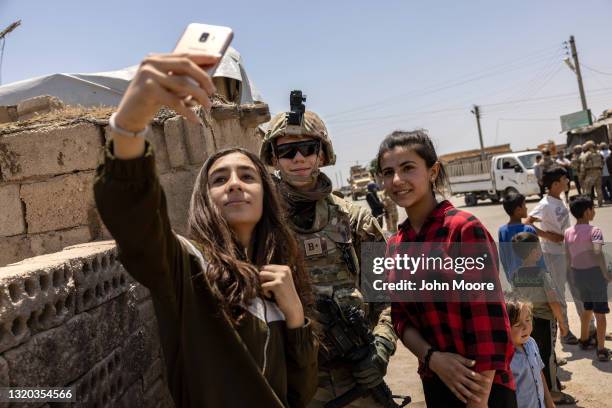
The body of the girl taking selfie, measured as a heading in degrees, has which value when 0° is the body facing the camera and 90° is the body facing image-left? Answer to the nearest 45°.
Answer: approximately 0°

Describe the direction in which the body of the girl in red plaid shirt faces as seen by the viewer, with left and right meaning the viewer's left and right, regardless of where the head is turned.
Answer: facing the viewer and to the left of the viewer

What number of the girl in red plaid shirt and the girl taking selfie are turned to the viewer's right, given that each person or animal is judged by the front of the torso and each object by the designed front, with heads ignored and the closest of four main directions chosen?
0

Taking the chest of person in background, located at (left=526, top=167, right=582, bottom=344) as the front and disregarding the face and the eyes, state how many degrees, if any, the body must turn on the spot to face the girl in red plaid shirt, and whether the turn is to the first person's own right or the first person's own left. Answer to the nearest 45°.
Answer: approximately 90° to the first person's own right
